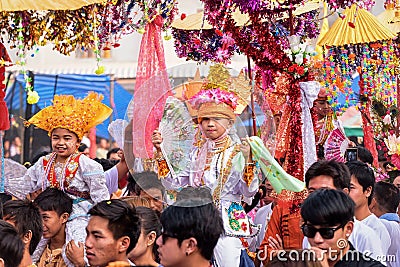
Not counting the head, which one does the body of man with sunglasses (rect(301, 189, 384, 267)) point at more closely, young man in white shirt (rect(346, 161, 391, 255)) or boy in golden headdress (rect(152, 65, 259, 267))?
the boy in golden headdress

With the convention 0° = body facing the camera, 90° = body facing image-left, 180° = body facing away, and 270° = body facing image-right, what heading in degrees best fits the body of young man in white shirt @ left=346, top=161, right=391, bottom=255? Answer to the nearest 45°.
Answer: approximately 90°

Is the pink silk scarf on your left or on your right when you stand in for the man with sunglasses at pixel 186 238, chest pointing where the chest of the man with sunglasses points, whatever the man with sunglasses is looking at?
on your right

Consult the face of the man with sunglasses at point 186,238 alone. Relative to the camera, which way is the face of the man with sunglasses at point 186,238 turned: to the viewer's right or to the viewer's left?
to the viewer's left

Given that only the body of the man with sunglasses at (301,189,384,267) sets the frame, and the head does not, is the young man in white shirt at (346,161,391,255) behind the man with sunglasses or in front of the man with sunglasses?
behind

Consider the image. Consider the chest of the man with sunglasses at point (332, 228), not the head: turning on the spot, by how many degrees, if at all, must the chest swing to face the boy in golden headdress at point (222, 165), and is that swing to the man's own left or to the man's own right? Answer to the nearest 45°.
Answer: approximately 90° to the man's own right

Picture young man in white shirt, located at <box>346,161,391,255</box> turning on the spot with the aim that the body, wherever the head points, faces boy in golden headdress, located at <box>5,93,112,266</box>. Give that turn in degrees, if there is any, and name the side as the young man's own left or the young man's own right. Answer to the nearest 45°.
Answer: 0° — they already face them

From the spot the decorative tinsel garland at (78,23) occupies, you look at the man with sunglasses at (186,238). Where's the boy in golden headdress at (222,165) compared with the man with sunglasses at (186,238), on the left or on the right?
left
